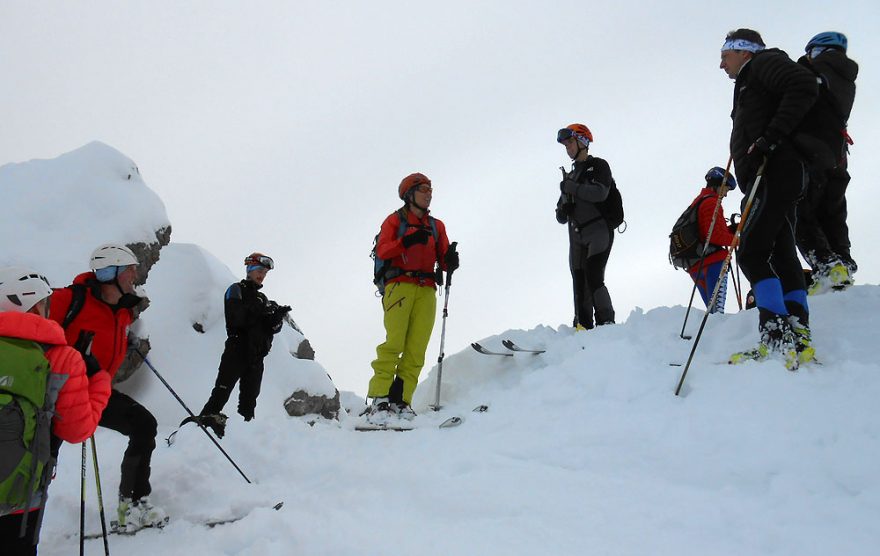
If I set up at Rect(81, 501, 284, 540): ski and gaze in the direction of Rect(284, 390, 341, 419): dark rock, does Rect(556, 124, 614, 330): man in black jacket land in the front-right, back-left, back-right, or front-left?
front-right

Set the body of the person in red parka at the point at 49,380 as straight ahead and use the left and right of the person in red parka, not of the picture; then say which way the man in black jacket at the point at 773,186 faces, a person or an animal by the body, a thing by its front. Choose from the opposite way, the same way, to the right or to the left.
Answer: to the left

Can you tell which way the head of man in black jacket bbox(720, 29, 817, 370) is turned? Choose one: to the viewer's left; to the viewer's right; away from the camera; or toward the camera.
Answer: to the viewer's left

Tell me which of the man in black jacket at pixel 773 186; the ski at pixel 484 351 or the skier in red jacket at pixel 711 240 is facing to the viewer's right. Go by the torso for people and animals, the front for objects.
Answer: the skier in red jacket

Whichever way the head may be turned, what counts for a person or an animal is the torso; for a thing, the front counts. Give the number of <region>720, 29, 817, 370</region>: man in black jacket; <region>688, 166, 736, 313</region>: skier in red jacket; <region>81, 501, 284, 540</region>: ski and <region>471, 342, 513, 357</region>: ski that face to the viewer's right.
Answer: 2

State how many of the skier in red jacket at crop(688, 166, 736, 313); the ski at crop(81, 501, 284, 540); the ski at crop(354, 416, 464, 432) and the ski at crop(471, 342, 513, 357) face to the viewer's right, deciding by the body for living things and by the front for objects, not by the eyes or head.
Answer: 3

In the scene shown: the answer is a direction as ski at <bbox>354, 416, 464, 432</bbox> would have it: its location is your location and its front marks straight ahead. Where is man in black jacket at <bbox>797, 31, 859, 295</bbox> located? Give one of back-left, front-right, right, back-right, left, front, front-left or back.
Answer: front

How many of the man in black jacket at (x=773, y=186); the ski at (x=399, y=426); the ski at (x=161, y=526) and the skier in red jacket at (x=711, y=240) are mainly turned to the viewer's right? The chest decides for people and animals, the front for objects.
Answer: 3

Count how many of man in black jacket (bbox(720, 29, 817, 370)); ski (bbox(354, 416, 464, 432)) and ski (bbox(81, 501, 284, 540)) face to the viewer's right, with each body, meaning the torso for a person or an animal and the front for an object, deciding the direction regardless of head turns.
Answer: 2

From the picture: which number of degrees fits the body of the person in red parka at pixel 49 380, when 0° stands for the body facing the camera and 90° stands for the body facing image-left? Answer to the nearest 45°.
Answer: approximately 225°

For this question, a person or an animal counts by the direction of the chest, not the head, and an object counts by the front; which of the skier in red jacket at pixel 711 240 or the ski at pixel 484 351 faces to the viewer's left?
the ski

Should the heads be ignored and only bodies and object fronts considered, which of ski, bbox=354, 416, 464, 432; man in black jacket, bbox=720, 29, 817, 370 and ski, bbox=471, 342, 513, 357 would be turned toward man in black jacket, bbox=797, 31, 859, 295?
ski, bbox=354, 416, 464, 432

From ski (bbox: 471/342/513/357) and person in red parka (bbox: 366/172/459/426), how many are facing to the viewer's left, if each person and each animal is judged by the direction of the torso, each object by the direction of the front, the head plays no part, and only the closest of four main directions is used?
1

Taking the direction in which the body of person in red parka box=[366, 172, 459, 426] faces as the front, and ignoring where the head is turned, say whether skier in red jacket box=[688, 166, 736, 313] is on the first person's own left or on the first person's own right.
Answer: on the first person's own left

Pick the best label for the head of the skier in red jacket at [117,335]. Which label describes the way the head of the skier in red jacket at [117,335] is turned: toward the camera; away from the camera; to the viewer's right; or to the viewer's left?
to the viewer's right

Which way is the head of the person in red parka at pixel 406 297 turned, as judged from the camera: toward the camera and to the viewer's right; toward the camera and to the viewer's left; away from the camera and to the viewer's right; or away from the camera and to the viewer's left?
toward the camera and to the viewer's right

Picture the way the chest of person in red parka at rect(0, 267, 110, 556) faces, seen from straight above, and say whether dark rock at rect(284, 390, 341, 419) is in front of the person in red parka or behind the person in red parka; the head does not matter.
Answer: in front

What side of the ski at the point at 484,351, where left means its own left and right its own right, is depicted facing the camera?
left

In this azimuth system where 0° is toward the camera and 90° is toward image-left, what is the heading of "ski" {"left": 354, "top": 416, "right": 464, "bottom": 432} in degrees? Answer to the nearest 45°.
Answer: approximately 270°
